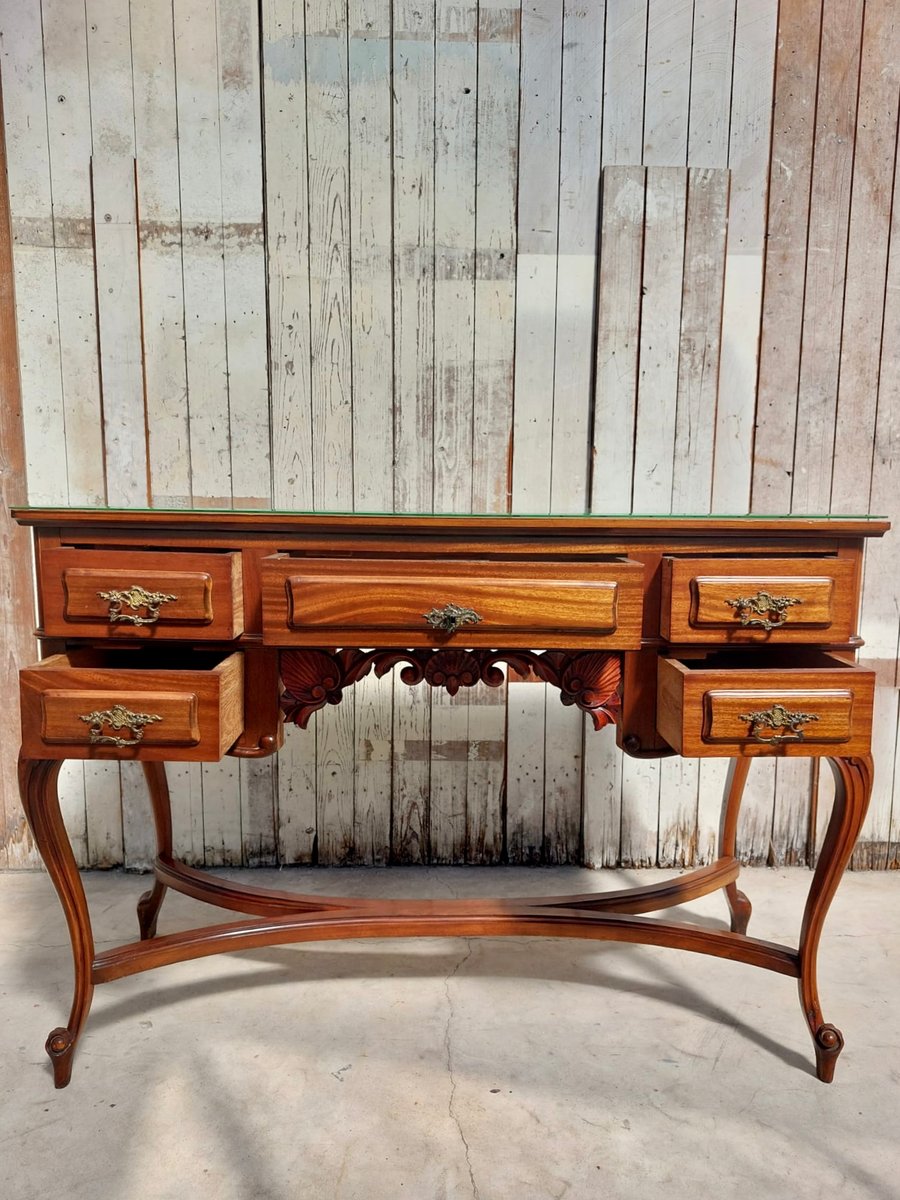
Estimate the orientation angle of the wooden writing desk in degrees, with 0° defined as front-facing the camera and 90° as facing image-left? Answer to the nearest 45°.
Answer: approximately 0°
